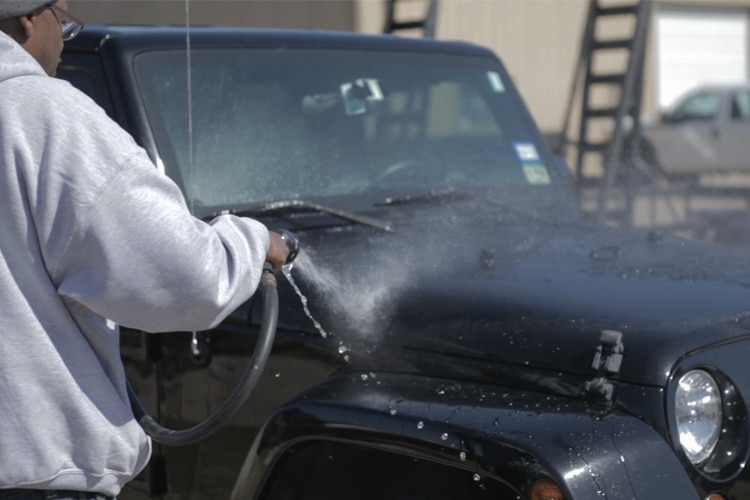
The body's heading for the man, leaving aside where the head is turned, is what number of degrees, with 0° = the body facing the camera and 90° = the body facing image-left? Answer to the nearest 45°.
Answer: approximately 225°

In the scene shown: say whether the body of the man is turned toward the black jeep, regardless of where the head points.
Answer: yes

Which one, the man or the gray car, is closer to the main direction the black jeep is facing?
the man

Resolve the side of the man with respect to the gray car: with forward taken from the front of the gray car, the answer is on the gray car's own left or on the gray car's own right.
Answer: on the gray car's own left

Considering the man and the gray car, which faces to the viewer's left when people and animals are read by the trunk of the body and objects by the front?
the gray car

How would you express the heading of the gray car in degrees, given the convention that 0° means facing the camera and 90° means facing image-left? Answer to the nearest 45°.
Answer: approximately 90°

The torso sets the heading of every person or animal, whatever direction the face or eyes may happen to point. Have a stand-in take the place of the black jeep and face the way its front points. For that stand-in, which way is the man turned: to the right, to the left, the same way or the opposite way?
to the left

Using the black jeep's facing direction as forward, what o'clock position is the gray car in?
The gray car is roughly at 8 o'clock from the black jeep.
